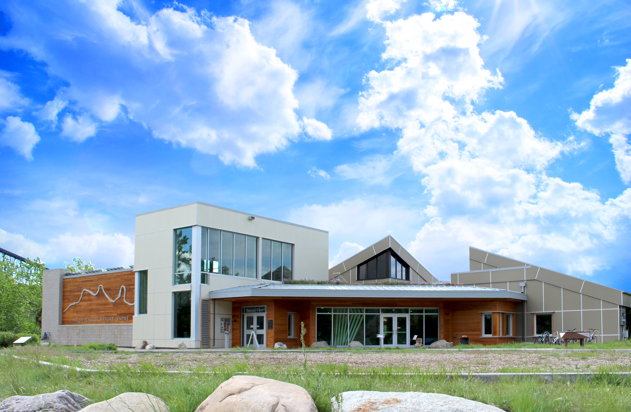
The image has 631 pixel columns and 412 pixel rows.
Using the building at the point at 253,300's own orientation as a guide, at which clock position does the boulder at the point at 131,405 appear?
The boulder is roughly at 12 o'clock from the building.

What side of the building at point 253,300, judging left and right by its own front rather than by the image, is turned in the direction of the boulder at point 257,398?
front

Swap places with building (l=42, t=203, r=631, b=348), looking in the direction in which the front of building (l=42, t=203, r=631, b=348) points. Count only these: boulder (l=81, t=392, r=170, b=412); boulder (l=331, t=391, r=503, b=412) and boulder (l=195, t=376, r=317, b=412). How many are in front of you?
3

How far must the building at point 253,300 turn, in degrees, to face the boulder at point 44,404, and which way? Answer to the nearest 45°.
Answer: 0° — it already faces it

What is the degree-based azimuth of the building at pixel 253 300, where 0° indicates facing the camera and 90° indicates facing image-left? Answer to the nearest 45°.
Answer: approximately 0°

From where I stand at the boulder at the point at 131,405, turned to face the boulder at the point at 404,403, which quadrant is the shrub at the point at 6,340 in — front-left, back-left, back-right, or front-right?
back-left

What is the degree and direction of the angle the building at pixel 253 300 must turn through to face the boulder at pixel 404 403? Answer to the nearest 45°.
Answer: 0° — it already faces it

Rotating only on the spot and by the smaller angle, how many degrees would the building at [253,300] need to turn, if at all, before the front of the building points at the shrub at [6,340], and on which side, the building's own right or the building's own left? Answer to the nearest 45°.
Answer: approximately 45° to the building's own right
